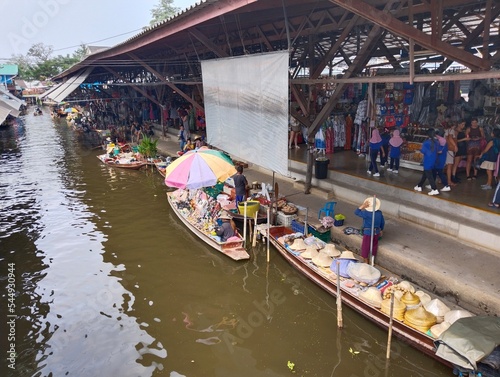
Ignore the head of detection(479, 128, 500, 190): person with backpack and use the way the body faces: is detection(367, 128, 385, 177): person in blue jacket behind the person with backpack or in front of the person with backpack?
in front

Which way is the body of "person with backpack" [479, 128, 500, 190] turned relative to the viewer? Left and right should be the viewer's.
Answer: facing to the left of the viewer
